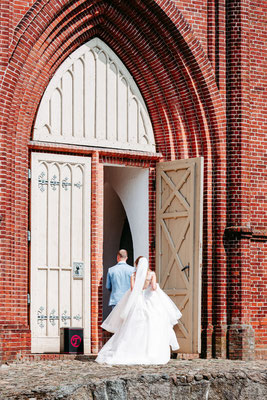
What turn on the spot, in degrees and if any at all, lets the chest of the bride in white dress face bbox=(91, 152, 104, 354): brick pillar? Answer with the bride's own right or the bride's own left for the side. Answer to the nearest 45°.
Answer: approximately 45° to the bride's own left

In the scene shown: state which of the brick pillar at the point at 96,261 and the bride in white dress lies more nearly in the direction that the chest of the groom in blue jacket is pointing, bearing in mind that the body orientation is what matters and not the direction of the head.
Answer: the brick pillar

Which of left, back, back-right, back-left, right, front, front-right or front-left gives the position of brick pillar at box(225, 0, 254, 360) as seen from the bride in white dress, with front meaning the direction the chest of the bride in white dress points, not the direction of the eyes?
front-right

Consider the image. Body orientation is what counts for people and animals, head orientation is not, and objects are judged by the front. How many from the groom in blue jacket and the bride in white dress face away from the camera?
2

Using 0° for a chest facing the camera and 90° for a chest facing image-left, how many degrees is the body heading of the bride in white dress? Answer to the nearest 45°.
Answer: approximately 180°

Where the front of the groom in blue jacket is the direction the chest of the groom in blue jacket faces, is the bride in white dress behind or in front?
behind

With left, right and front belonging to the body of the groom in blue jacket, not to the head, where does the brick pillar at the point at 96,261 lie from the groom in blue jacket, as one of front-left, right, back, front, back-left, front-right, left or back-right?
front-left

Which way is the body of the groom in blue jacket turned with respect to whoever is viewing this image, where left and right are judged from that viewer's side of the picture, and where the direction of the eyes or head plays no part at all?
facing away from the viewer
